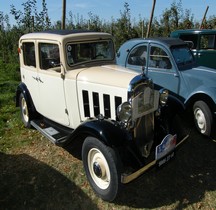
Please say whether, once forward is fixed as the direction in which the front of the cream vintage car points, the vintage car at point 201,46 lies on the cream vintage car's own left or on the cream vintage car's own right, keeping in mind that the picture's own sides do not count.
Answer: on the cream vintage car's own left

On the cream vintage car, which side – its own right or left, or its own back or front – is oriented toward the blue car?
left

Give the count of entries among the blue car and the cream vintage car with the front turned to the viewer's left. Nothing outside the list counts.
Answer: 0

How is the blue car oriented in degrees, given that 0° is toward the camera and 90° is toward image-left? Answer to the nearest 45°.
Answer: approximately 315°

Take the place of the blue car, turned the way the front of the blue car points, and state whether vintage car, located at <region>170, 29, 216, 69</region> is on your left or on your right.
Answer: on your left

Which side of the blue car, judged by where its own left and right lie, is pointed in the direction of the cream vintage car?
right

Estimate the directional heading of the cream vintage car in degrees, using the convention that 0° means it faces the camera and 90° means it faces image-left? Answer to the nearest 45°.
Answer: approximately 315°

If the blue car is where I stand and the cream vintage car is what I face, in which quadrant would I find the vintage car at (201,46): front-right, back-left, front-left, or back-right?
back-right

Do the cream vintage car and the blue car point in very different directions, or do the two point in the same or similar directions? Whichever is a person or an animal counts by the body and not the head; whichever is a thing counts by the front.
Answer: same or similar directions
